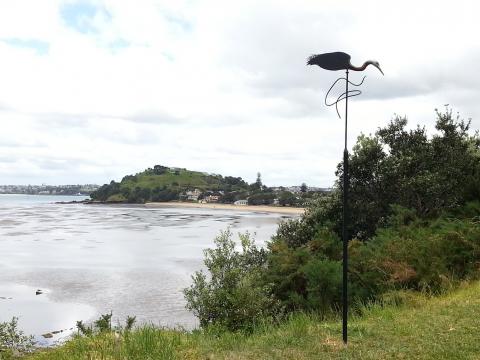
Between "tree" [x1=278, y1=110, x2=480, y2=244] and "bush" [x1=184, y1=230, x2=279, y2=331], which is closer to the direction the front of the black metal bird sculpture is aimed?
the tree

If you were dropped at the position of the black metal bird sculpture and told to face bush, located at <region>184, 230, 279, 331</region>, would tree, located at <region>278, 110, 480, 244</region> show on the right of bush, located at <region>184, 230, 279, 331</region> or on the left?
right

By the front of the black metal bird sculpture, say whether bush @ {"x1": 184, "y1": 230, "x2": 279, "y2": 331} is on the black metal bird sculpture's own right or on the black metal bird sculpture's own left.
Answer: on the black metal bird sculpture's own left

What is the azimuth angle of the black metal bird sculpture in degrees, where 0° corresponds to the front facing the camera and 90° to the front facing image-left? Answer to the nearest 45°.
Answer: approximately 270°

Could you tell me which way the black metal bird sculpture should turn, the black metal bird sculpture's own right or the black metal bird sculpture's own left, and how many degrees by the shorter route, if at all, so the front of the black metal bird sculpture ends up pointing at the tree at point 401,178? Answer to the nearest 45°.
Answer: approximately 90° to the black metal bird sculpture's own left
